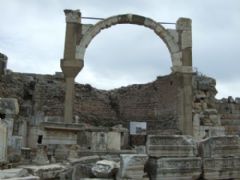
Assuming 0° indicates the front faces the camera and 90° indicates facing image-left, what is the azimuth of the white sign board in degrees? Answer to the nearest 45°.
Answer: approximately 0°

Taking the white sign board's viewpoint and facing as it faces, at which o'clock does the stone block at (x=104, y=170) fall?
The stone block is roughly at 12 o'clock from the white sign board.
